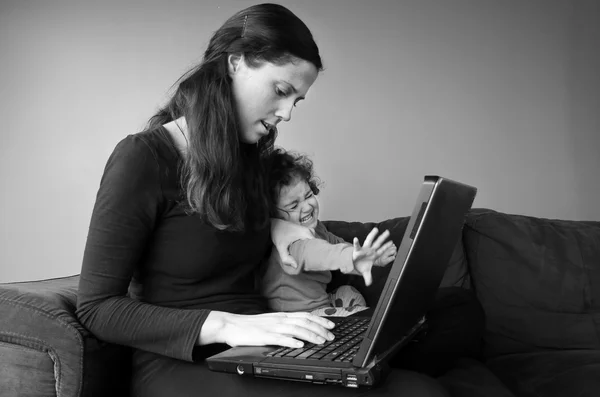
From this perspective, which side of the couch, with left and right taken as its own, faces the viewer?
front

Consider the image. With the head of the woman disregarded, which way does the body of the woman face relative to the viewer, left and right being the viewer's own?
facing the viewer and to the right of the viewer

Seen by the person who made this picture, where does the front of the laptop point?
facing away from the viewer and to the left of the viewer

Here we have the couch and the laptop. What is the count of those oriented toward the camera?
1

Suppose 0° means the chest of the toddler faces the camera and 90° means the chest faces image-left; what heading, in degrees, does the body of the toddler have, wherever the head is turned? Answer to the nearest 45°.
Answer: approximately 315°
